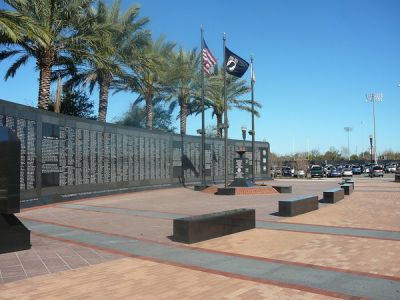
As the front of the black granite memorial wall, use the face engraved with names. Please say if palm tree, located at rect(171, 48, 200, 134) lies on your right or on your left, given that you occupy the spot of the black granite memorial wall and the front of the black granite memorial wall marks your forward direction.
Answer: on your left

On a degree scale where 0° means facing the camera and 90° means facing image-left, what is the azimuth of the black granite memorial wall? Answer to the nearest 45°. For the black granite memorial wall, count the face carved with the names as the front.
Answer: approximately 315°

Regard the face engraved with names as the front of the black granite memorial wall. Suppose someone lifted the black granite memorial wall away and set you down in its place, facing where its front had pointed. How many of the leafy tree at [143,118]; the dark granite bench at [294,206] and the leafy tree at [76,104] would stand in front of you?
1

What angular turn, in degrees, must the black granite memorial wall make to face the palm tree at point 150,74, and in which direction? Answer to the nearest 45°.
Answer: approximately 135° to its left

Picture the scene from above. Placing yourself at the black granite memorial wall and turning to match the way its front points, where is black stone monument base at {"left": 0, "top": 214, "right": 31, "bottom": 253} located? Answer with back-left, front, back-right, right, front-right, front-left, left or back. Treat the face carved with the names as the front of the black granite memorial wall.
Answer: front-right

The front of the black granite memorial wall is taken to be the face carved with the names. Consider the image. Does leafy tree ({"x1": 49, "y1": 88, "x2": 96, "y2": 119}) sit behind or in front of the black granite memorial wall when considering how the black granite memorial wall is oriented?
behind

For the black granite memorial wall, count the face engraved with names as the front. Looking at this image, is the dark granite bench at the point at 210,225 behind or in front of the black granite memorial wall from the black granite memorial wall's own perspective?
in front

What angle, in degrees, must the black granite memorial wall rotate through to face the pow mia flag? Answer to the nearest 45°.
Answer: approximately 45° to its left

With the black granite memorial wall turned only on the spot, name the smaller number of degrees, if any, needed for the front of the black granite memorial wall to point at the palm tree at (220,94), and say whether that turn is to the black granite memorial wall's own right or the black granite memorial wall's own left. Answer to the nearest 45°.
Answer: approximately 90° to the black granite memorial wall's own left

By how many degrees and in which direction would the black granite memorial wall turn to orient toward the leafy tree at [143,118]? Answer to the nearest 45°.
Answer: approximately 135° to its left
